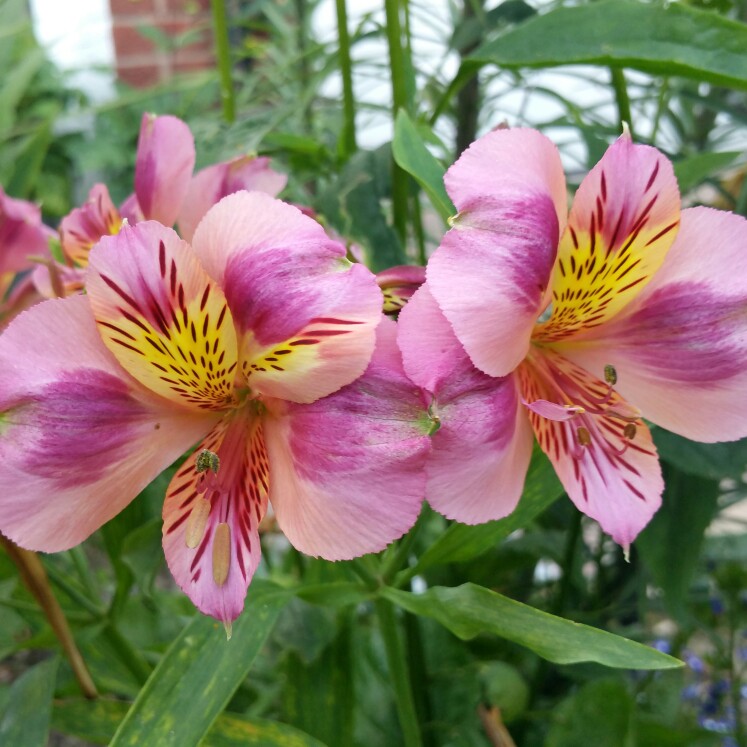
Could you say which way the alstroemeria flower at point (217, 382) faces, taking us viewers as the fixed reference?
facing the viewer
